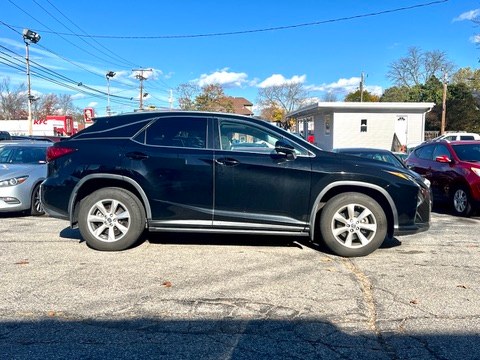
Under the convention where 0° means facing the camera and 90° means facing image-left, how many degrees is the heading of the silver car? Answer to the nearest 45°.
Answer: approximately 45°

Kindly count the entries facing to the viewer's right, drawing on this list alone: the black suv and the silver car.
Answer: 1

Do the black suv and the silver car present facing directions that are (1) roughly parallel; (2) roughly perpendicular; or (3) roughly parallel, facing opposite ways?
roughly perpendicular

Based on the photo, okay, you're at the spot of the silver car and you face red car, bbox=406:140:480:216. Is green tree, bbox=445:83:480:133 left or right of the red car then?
left

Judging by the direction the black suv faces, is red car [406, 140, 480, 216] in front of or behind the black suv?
in front

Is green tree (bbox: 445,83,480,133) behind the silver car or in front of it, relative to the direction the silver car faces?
behind

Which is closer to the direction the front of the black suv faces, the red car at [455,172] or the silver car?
the red car

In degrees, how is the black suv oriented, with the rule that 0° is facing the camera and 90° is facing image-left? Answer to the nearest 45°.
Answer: approximately 270°

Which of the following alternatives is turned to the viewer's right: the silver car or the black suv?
the black suv

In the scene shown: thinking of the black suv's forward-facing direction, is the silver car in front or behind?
behind
